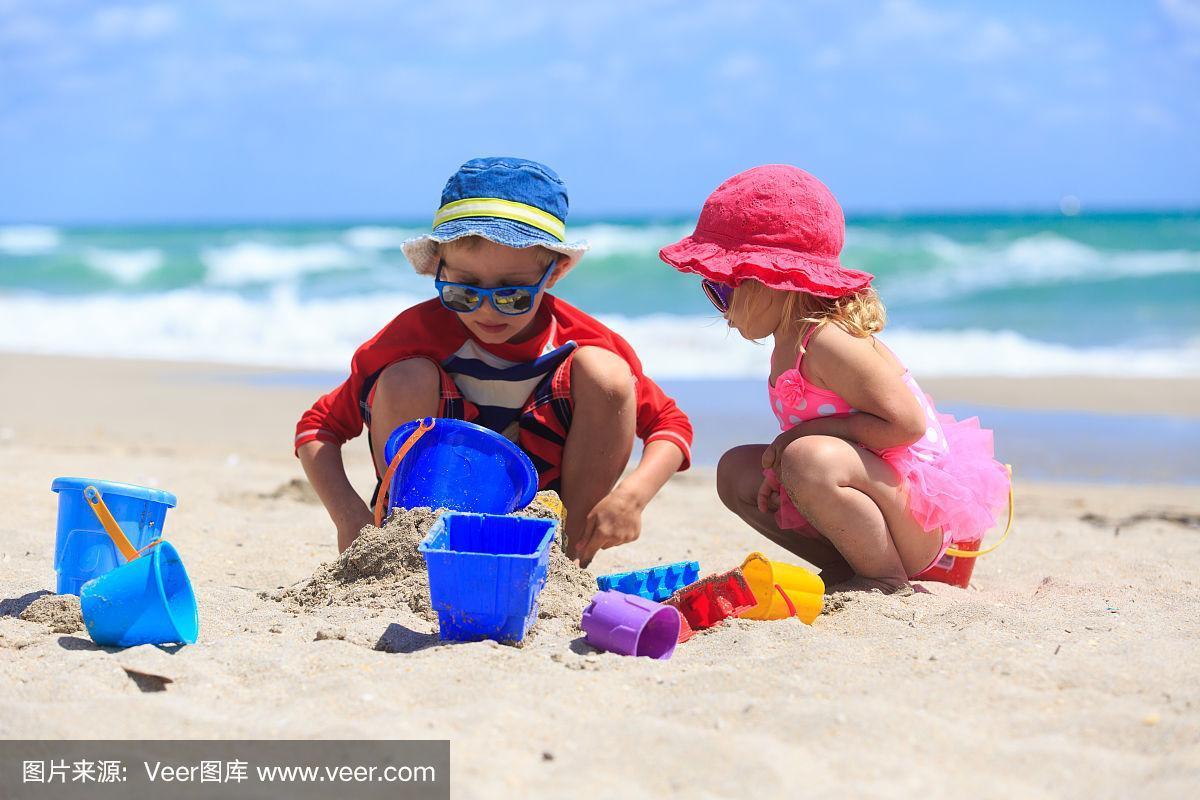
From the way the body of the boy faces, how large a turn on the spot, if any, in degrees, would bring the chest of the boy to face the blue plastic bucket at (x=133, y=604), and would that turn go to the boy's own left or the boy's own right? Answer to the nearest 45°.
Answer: approximately 45° to the boy's own right

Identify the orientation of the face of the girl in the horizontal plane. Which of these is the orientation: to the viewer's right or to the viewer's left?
to the viewer's left

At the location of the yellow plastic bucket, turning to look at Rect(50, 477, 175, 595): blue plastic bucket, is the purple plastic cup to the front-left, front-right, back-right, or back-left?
front-left

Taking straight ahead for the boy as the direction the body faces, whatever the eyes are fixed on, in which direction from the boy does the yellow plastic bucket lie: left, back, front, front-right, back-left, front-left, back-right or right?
front-left

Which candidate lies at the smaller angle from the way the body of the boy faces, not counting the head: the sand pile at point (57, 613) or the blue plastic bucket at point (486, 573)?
the blue plastic bucket

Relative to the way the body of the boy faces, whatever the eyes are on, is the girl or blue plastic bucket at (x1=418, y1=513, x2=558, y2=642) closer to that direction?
the blue plastic bucket

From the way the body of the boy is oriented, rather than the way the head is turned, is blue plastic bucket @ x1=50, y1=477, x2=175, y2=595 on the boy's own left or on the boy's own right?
on the boy's own right

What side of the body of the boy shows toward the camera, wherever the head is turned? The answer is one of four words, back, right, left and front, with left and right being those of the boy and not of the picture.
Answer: front

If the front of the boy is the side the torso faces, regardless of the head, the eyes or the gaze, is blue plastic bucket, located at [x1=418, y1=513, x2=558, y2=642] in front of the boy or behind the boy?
in front

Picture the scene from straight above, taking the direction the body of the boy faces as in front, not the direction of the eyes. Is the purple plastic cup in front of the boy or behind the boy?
in front

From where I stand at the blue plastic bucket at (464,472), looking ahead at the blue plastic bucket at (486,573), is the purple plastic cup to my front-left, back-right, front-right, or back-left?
front-left
